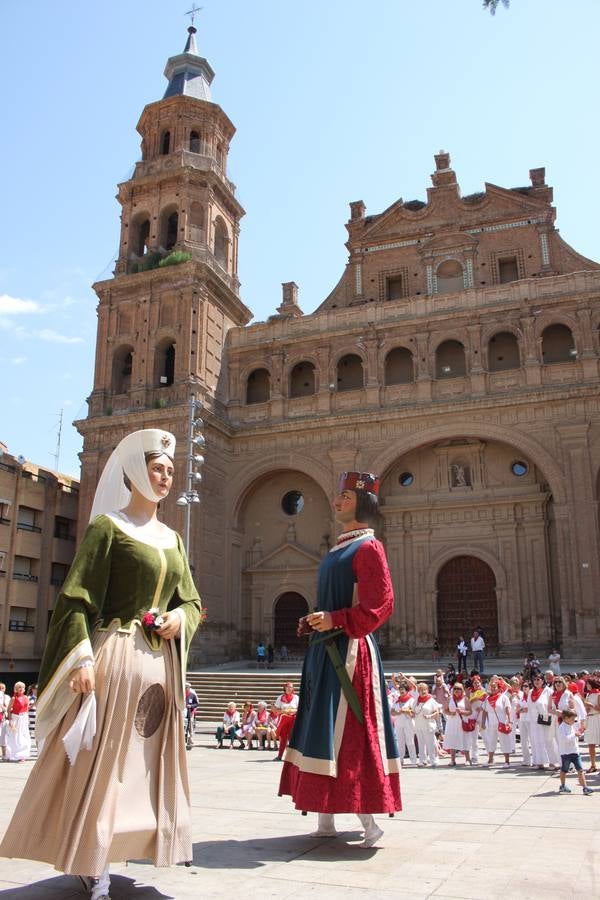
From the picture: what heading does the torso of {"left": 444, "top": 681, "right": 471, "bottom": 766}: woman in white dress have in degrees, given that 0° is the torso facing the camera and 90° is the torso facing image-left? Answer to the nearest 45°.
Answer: approximately 0°

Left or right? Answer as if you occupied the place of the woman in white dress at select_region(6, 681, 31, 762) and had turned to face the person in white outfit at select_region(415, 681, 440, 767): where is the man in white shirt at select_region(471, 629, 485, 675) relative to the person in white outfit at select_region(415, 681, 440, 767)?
left

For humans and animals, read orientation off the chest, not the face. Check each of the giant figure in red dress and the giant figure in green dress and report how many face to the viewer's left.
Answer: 1

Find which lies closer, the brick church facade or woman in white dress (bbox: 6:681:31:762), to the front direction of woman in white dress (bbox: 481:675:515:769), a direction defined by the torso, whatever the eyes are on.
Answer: the woman in white dress

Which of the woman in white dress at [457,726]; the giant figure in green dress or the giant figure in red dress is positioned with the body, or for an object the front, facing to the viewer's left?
the giant figure in red dress

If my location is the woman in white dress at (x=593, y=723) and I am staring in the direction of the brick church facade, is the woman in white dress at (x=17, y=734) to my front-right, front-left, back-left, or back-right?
front-left

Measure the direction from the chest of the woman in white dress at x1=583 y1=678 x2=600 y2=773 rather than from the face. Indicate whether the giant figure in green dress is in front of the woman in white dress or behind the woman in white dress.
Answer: in front

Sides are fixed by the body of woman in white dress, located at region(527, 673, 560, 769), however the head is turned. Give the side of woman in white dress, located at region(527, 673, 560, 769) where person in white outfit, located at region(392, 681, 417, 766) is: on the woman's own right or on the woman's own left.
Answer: on the woman's own right

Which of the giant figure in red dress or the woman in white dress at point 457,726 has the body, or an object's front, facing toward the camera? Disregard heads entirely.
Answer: the woman in white dress

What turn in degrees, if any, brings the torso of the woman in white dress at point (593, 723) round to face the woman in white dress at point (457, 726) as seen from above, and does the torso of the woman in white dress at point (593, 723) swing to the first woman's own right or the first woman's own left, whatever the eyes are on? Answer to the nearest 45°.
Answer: approximately 90° to the first woman's own right

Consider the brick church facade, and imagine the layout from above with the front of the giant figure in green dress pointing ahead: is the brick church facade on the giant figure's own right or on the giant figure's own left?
on the giant figure's own left

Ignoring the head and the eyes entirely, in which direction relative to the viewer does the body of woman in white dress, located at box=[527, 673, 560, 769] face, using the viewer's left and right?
facing the viewer and to the left of the viewer

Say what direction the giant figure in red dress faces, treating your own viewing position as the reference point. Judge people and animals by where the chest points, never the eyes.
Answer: facing to the left of the viewer

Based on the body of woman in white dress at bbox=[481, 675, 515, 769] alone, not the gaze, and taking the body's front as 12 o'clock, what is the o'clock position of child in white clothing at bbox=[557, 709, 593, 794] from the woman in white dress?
The child in white clothing is roughly at 10 o'clock from the woman in white dress.
